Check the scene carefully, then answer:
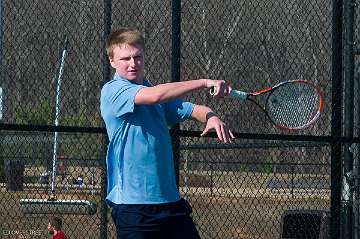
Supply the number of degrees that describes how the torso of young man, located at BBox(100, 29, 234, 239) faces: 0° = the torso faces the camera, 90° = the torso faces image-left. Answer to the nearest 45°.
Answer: approximately 315°

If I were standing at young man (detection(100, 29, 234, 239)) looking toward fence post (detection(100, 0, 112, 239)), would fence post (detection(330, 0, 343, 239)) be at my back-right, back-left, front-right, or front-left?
front-right

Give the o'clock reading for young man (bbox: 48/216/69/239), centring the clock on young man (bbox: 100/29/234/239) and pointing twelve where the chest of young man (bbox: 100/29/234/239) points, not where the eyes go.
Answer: young man (bbox: 48/216/69/239) is roughly at 7 o'clock from young man (bbox: 100/29/234/239).

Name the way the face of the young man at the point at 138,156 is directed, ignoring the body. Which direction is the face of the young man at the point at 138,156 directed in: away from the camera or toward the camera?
toward the camera

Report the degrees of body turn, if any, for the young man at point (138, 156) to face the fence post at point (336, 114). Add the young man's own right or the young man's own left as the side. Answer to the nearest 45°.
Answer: approximately 90° to the young man's own left
